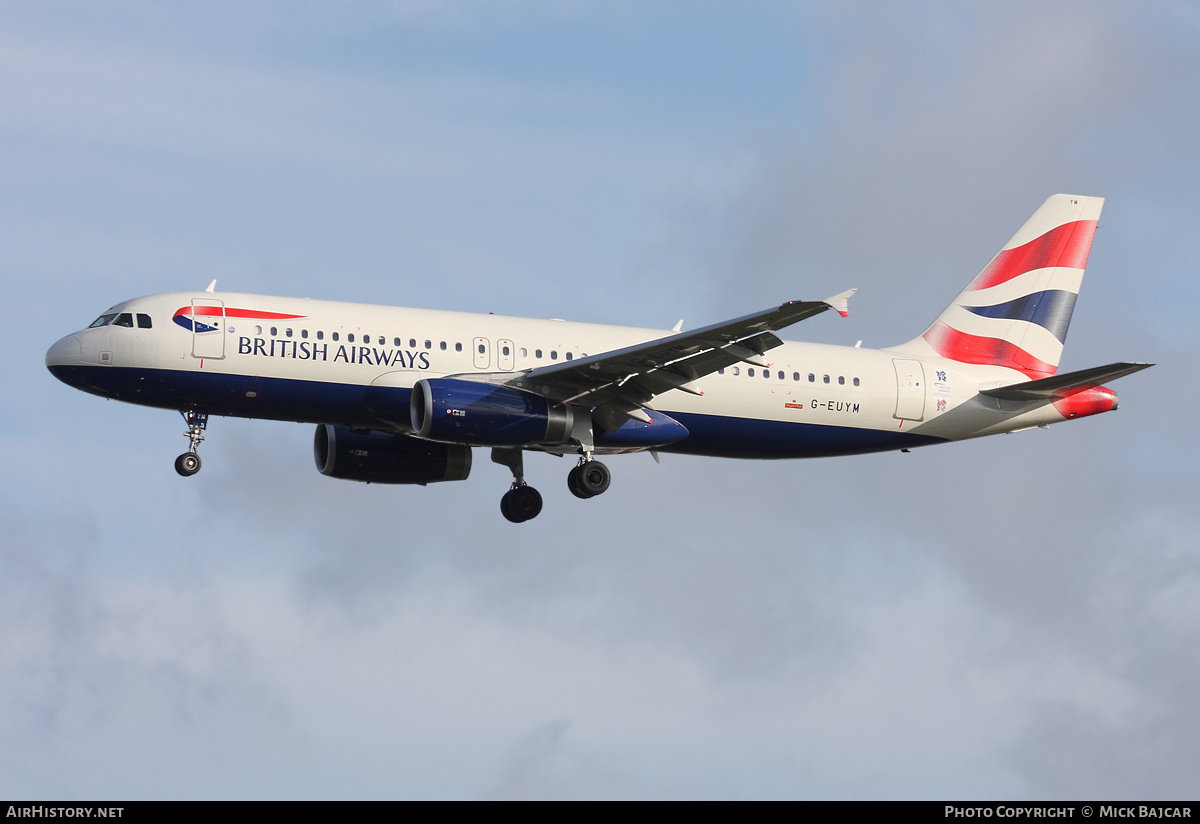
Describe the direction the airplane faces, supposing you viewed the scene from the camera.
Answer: facing to the left of the viewer
